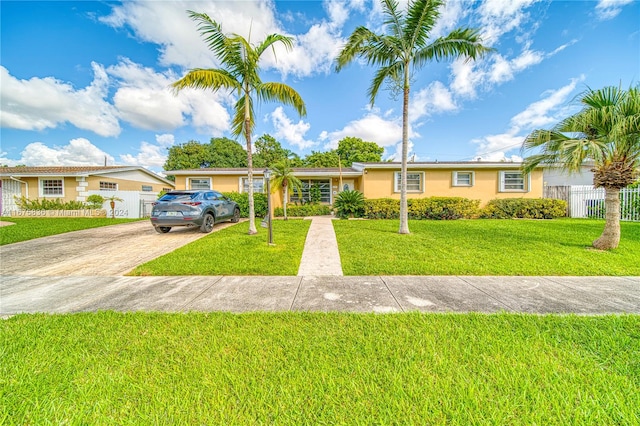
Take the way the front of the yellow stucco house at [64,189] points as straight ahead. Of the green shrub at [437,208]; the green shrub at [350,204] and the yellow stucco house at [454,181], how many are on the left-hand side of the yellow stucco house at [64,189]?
3

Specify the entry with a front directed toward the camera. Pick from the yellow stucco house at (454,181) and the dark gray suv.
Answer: the yellow stucco house

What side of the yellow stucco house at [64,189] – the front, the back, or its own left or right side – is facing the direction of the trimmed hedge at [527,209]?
left

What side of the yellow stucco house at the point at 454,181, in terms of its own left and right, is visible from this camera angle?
front

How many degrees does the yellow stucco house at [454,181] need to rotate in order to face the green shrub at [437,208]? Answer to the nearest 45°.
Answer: approximately 45° to its right

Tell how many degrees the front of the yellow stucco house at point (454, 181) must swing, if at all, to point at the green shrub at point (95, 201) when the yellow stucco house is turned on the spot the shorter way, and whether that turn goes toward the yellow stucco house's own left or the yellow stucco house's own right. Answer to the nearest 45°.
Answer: approximately 90° to the yellow stucco house's own right

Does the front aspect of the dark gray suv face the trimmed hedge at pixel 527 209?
no

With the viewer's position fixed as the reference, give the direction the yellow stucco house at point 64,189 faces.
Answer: facing the viewer and to the left of the viewer

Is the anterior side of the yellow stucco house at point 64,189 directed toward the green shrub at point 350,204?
no

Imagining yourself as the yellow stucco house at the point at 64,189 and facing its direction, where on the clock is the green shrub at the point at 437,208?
The green shrub is roughly at 9 o'clock from the yellow stucco house.

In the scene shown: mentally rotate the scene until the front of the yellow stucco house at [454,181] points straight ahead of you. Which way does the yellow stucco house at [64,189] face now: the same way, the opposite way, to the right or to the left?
the same way

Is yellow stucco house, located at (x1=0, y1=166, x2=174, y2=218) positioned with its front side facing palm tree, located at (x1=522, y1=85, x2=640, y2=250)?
no
